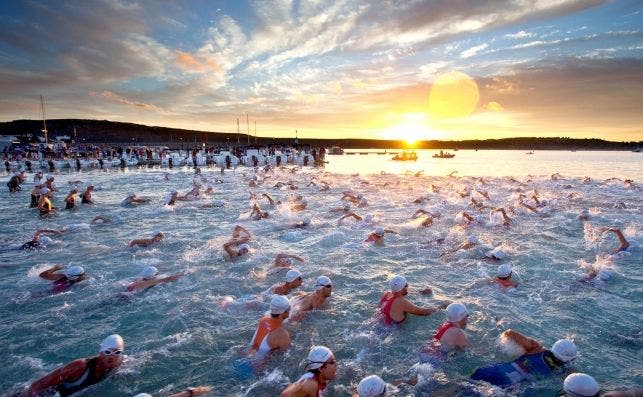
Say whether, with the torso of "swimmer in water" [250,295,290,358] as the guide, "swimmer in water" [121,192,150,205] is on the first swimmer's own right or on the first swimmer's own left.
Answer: on the first swimmer's own left

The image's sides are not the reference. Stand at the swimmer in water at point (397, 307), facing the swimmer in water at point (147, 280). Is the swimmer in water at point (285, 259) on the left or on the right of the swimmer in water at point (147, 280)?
right

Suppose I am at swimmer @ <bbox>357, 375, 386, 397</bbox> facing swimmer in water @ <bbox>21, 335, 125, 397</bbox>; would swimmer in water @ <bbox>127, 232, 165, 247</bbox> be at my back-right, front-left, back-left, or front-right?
front-right

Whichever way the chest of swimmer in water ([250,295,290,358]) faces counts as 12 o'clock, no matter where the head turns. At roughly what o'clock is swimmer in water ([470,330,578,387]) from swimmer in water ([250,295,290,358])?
swimmer in water ([470,330,578,387]) is roughly at 2 o'clock from swimmer in water ([250,295,290,358]).

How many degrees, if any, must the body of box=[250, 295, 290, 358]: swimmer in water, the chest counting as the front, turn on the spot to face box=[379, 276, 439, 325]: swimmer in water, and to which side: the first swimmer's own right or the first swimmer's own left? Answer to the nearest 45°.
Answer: approximately 45° to the first swimmer's own right

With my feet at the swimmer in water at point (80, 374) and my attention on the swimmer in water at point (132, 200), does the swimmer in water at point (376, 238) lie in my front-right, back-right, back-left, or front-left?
front-right

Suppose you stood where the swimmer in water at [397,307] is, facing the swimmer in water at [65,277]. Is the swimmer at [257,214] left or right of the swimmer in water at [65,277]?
right

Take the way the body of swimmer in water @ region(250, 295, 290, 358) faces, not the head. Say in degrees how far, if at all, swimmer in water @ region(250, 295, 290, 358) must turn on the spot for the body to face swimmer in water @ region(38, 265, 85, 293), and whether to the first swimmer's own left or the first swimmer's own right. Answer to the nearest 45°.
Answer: approximately 90° to the first swimmer's own left

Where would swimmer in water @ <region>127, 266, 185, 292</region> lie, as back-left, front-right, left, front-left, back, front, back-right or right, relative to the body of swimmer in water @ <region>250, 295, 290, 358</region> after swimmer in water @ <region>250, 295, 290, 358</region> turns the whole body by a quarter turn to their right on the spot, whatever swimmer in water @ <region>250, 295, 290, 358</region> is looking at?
back

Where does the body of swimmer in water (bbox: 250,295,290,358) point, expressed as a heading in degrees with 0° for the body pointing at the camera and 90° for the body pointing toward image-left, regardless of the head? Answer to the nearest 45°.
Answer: approximately 225°

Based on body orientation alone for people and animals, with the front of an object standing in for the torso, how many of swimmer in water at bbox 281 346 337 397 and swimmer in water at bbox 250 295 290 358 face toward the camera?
0

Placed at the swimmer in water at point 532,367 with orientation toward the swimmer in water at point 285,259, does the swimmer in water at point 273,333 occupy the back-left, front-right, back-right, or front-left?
front-left

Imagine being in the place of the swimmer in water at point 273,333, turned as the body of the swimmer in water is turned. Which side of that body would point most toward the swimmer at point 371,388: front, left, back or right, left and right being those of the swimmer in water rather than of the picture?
right
